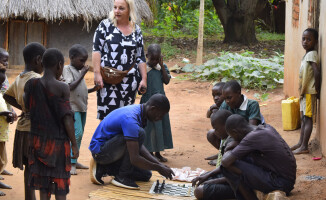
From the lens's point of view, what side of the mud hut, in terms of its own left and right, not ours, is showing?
front

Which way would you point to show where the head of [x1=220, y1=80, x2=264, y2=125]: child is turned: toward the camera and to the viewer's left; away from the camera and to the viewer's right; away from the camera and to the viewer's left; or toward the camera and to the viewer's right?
toward the camera and to the viewer's left

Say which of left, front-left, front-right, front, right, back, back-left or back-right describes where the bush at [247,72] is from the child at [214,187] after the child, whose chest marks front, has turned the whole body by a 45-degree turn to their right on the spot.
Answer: front-right

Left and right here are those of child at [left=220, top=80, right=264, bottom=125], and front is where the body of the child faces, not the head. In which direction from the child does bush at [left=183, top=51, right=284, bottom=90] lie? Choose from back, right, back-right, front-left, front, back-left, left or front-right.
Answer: back-right

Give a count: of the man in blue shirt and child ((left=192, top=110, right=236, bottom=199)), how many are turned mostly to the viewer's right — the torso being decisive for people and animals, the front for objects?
1

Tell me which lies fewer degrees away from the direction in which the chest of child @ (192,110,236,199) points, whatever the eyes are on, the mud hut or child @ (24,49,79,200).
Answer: the child

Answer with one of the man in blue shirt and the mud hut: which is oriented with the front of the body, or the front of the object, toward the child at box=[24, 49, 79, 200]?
the mud hut

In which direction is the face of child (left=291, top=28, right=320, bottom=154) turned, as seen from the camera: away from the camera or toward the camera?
toward the camera

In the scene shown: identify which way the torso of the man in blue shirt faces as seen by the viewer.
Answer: to the viewer's right

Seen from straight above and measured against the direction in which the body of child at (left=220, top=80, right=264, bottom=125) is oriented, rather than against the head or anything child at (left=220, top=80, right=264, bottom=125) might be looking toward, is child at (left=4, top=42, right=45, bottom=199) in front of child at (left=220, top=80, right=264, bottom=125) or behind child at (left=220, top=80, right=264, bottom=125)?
in front

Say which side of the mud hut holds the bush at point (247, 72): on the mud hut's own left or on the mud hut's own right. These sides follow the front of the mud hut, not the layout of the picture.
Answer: on the mud hut's own left

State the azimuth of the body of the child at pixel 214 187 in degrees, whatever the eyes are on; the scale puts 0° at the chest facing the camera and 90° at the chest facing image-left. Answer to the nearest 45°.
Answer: approximately 90°

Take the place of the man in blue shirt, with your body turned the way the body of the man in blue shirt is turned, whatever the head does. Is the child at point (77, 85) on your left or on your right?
on your left
